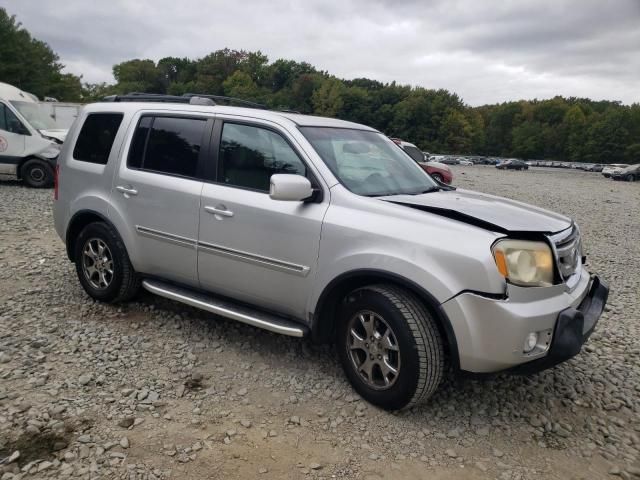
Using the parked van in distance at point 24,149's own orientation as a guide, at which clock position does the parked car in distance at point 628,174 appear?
the parked car in distance at point 628,174 is roughly at 10 o'clock from the parked van in distance at point 24,149.

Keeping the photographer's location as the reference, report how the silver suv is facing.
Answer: facing the viewer and to the right of the viewer

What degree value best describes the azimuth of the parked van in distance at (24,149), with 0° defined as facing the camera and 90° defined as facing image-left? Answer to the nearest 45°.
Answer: approximately 315°

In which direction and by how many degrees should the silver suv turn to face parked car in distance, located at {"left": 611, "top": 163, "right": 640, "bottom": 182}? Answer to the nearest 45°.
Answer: approximately 90° to its left
